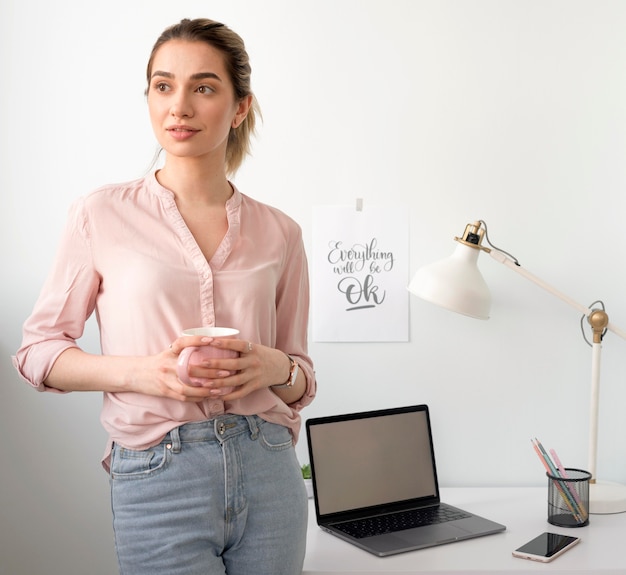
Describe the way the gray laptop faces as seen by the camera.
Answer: facing the viewer and to the right of the viewer

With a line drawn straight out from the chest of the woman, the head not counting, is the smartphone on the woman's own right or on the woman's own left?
on the woman's own left

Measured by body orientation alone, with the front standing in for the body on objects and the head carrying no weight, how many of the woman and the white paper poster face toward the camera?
2

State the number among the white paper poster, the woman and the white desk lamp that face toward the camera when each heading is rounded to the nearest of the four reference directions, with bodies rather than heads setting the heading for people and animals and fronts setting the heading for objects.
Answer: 2

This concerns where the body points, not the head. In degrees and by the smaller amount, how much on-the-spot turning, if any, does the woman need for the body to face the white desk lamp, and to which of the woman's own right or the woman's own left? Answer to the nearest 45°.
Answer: approximately 135° to the woman's own left

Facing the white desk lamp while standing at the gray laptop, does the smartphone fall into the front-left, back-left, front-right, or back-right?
front-right

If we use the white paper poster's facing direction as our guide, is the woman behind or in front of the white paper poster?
in front

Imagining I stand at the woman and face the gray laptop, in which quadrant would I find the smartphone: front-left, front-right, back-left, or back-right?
front-right

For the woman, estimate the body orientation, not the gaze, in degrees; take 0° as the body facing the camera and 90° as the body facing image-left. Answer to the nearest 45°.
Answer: approximately 0°

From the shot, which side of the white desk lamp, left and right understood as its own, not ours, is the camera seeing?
left

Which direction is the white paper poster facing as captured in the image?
toward the camera

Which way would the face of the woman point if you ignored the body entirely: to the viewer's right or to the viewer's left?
to the viewer's left
